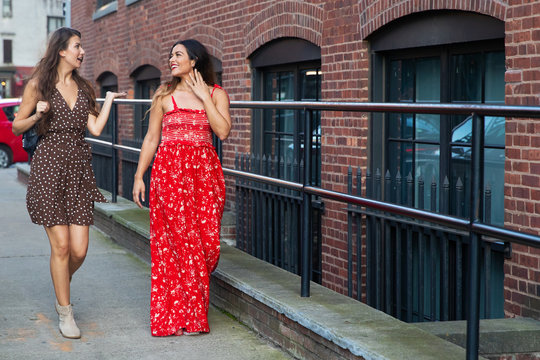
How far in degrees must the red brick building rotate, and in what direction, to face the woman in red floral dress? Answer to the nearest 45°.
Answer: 0° — it already faces them

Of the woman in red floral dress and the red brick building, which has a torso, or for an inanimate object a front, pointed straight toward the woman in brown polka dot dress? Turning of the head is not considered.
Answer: the red brick building

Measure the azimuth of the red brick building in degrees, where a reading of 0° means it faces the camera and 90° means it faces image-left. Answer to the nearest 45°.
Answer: approximately 45°

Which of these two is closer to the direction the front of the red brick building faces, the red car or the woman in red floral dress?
the woman in red floral dress

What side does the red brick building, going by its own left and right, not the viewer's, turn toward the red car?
right

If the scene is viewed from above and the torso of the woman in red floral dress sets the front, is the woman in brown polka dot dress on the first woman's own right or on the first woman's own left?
on the first woman's own right

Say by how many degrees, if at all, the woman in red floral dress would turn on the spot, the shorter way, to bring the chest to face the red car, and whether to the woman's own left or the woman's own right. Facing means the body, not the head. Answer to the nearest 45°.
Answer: approximately 180°

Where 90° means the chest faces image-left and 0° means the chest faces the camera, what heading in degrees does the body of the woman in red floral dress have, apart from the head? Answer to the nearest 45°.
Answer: approximately 0°

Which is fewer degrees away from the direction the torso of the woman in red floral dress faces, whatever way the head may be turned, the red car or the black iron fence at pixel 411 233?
the black iron fence
